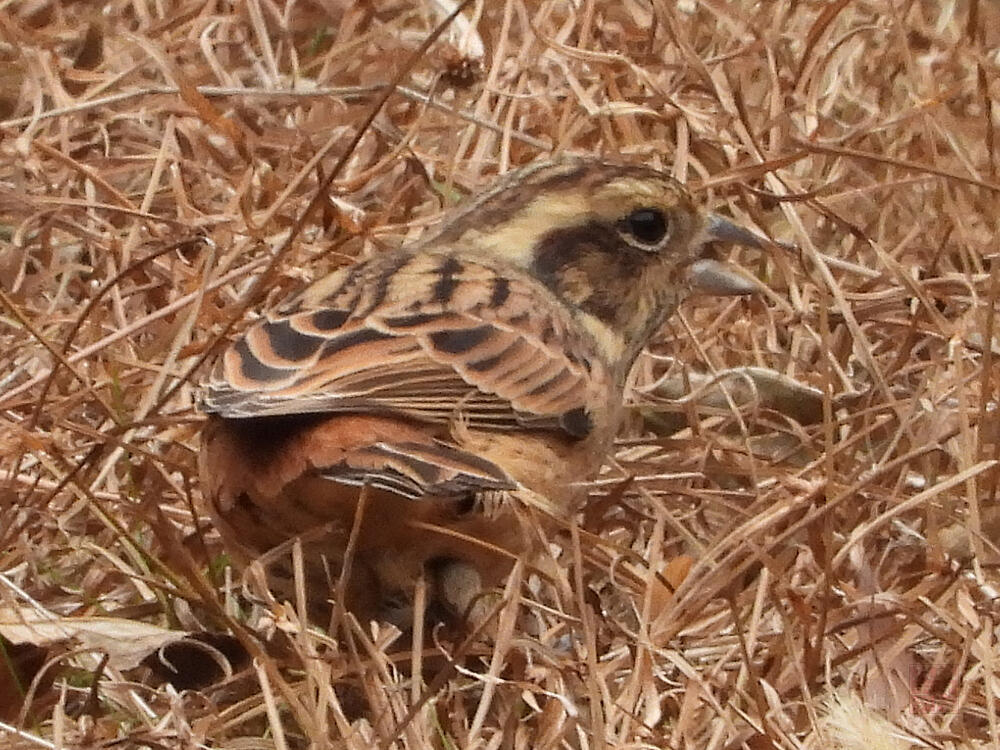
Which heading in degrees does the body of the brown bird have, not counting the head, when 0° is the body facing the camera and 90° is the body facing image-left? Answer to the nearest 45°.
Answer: approximately 270°
